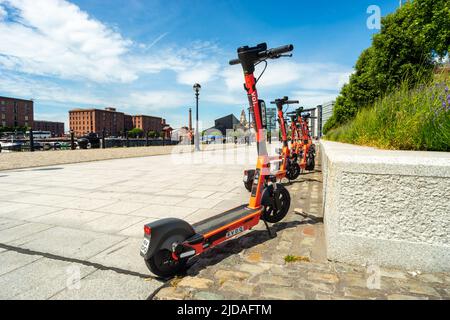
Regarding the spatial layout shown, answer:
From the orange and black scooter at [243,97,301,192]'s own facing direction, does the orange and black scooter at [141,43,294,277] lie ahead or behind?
behind

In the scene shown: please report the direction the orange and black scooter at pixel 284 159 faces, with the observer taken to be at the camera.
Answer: facing away from the viewer and to the right of the viewer

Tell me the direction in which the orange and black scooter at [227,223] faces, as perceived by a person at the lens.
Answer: facing away from the viewer and to the right of the viewer

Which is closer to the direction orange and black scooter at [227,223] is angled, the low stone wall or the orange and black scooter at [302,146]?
the orange and black scooter
